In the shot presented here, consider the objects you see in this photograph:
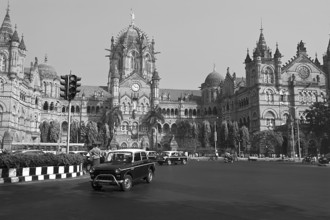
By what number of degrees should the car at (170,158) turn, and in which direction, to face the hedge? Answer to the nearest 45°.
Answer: approximately 45° to its left

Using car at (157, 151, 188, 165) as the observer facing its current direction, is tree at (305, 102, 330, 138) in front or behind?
behind

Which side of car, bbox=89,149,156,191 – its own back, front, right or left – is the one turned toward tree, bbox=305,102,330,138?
back

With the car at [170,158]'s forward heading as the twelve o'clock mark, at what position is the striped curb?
The striped curb is roughly at 11 o'clock from the car.

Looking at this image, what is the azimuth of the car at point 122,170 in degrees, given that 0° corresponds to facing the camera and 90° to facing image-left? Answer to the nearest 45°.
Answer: approximately 45°

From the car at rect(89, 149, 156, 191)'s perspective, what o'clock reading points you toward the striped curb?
The striped curb is roughly at 3 o'clock from the car.

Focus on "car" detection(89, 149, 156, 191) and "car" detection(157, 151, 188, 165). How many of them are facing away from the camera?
0

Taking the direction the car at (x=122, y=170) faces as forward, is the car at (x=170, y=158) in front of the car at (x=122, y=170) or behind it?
behind

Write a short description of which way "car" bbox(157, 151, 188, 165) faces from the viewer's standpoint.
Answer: facing the viewer and to the left of the viewer

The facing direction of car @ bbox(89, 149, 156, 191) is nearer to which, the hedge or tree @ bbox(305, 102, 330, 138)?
the hedge

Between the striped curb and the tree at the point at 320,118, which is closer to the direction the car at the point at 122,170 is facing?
the striped curb

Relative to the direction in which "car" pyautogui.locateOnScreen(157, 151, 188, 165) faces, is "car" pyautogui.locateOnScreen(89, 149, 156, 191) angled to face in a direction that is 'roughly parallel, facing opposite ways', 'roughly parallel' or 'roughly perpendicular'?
roughly parallel
